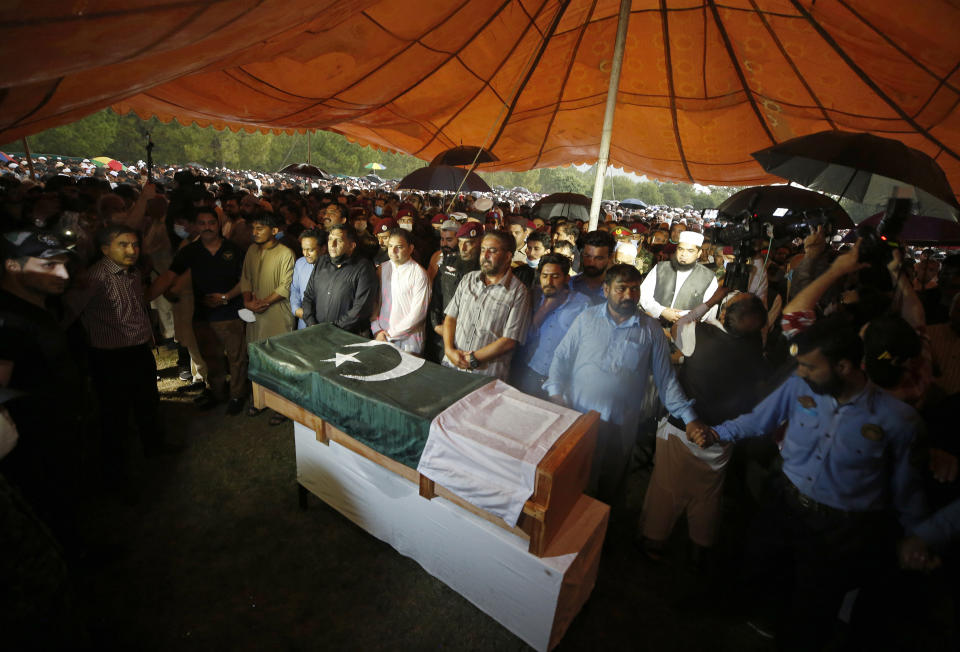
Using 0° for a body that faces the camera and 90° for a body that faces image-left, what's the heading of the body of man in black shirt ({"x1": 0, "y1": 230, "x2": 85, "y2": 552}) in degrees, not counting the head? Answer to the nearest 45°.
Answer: approximately 270°

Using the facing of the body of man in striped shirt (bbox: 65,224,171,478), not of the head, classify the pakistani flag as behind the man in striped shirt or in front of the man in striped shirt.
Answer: in front

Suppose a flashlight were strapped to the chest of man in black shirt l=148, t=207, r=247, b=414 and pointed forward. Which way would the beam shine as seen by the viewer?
toward the camera

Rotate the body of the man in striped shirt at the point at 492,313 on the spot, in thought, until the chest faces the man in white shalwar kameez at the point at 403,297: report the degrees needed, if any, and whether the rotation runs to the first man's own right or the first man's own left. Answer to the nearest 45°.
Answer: approximately 90° to the first man's own right

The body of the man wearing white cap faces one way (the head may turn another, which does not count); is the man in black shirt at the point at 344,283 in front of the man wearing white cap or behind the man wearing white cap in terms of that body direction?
in front

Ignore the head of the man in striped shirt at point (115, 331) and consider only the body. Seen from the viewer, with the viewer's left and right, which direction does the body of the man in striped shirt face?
facing the viewer and to the right of the viewer

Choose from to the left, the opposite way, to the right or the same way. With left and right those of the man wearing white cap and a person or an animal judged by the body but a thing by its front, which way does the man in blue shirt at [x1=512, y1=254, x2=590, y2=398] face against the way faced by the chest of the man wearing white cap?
the same way

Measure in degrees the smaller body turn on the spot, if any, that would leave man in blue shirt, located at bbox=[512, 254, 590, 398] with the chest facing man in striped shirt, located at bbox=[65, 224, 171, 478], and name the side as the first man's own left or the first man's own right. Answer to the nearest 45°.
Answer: approximately 45° to the first man's own right

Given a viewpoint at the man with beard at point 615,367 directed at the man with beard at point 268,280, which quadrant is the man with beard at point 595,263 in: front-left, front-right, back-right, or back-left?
front-right

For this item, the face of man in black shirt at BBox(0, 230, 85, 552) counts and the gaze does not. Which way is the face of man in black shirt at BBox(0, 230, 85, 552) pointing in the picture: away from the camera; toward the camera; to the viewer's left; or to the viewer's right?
to the viewer's right

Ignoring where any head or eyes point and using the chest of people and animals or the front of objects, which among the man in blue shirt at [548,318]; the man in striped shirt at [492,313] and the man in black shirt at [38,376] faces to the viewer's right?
the man in black shirt

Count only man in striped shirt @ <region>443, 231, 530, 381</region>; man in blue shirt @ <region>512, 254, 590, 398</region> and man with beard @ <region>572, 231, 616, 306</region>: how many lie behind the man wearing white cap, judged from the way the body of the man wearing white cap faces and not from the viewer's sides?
0

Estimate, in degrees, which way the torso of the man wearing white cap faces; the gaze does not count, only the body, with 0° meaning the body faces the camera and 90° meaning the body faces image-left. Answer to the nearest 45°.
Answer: approximately 45°

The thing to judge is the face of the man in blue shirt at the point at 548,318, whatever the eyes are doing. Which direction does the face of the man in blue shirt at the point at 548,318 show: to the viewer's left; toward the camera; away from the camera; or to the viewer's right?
toward the camera
